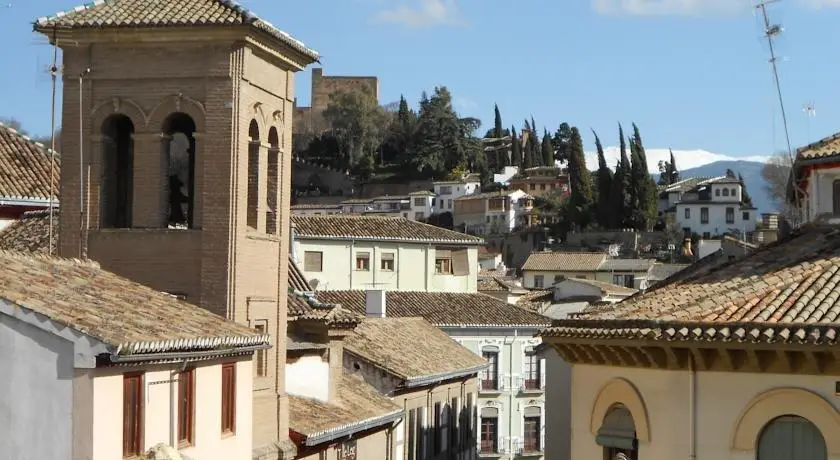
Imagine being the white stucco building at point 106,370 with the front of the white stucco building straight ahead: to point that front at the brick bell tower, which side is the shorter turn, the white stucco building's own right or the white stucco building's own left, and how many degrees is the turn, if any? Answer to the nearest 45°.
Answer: approximately 135° to the white stucco building's own left

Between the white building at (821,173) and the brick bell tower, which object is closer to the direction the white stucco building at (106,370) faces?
the white building
